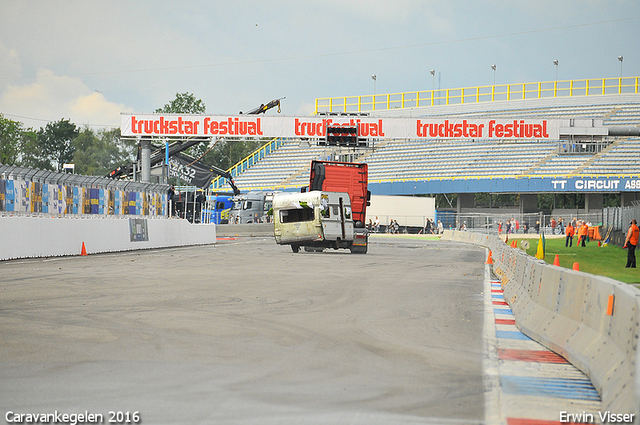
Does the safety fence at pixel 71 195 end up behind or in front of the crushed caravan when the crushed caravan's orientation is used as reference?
behind
